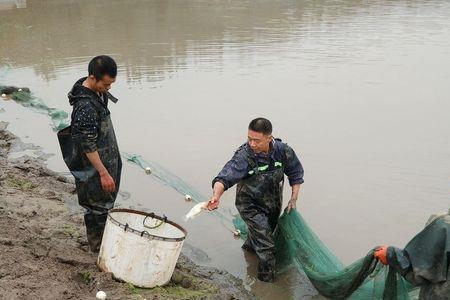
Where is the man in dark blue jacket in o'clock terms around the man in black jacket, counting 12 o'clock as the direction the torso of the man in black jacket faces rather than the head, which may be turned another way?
The man in dark blue jacket is roughly at 12 o'clock from the man in black jacket.

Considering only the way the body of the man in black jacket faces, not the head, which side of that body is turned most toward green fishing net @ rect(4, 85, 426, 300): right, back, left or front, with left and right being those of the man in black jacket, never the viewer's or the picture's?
front

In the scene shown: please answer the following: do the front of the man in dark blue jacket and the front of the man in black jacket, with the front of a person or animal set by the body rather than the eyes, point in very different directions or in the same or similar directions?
very different directions

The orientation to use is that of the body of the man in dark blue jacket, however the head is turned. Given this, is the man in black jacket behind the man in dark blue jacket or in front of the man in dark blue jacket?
in front

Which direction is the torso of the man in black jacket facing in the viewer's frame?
to the viewer's right

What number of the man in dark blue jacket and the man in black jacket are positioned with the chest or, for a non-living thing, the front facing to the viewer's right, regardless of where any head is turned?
1

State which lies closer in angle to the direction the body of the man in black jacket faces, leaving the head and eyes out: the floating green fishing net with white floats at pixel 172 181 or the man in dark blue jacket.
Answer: the man in dark blue jacket

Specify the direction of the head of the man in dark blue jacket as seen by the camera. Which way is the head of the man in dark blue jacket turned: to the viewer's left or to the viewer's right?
to the viewer's left

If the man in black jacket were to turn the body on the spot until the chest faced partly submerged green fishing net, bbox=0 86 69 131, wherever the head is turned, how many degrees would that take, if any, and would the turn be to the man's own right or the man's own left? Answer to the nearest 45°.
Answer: approximately 90° to the man's own left
